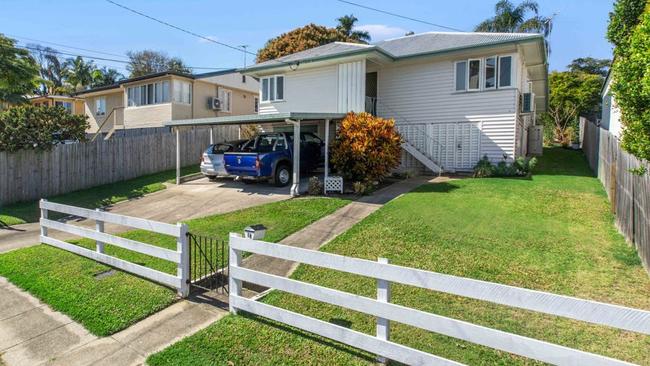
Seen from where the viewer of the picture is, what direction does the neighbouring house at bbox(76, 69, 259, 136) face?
facing the viewer and to the left of the viewer

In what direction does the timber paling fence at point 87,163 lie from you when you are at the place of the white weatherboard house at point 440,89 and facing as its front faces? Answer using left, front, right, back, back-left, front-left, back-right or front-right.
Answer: right

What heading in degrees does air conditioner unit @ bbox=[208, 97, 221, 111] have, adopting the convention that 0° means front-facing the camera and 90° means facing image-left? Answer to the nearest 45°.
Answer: approximately 315°

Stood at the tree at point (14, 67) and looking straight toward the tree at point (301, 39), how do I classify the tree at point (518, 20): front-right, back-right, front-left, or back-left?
front-right

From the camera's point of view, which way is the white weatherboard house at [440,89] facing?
toward the camera

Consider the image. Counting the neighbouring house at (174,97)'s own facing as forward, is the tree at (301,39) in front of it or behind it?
behind

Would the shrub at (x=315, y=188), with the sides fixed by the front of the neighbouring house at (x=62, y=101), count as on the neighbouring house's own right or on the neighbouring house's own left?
on the neighbouring house's own left

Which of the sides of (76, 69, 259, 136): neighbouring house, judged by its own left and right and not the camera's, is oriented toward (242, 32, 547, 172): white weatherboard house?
left

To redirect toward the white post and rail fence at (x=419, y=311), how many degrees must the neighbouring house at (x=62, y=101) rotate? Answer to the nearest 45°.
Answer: approximately 45° to its left

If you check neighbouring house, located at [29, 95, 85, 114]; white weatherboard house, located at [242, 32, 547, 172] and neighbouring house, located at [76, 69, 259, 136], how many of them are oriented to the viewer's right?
0
